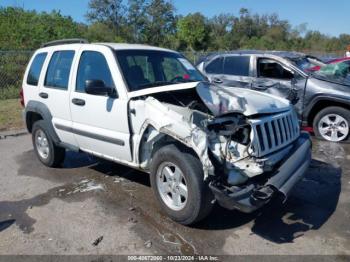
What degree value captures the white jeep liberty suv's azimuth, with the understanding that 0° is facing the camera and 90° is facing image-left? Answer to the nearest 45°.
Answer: approximately 315°

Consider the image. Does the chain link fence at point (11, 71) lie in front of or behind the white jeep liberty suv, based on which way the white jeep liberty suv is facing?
behind
